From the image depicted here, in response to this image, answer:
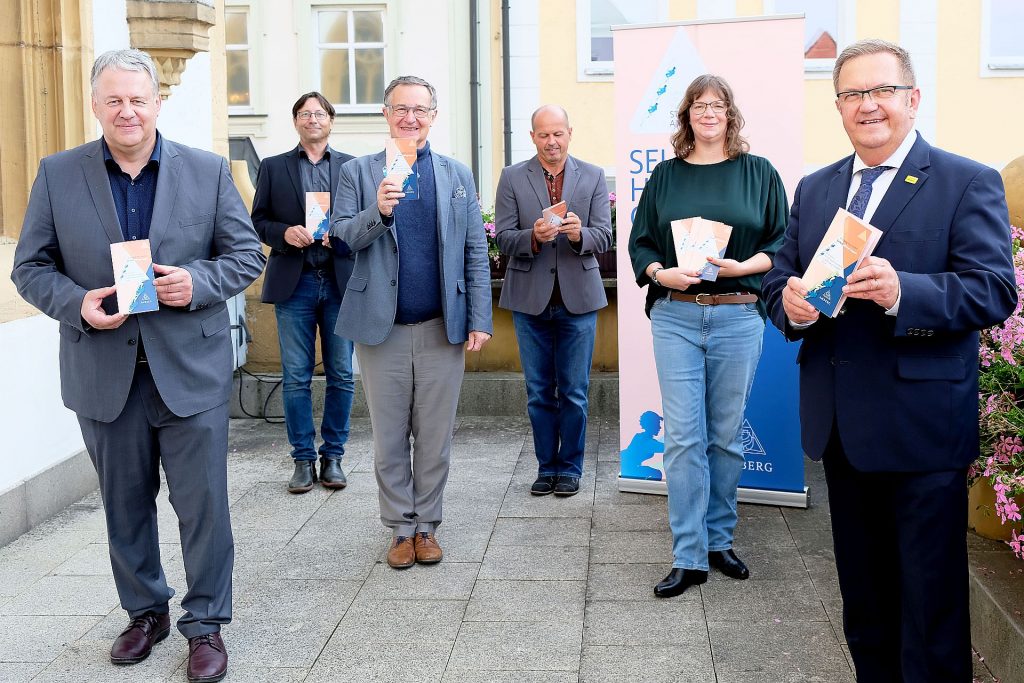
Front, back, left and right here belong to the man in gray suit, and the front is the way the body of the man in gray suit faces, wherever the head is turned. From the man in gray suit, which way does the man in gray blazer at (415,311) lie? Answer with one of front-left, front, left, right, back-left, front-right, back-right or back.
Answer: back-left

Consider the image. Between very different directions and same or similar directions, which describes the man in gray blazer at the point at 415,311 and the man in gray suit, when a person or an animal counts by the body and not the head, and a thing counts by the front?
same or similar directions

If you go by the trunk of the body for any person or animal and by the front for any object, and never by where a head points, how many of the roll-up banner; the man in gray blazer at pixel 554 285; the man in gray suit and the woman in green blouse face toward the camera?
4

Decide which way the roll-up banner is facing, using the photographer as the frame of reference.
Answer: facing the viewer

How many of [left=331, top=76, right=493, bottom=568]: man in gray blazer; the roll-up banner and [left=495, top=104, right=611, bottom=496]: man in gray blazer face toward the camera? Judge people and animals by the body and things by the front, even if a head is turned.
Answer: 3

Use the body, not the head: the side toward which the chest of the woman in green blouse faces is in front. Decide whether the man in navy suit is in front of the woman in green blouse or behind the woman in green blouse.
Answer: in front

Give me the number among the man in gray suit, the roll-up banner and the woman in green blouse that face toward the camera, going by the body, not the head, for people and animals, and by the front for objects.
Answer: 3

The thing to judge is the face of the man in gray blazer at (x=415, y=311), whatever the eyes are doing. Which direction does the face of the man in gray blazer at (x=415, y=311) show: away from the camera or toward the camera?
toward the camera

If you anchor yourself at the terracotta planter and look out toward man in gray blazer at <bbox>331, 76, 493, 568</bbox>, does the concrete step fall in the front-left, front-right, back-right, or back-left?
front-right

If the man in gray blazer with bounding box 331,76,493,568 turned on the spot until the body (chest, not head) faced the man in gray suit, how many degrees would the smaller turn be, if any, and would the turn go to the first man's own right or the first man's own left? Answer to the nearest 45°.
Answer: approximately 45° to the first man's own right

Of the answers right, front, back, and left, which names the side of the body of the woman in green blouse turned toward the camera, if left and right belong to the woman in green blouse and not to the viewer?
front
